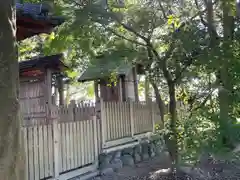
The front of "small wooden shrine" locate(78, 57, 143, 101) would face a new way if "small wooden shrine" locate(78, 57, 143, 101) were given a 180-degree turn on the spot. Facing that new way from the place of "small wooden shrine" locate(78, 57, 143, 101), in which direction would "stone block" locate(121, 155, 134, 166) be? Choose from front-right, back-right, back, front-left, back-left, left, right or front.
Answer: back-right

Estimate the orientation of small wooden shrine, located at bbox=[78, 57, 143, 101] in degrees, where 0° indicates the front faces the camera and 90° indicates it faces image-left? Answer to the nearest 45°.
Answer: approximately 45°

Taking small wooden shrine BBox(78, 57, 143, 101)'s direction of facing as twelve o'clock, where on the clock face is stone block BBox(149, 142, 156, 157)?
The stone block is roughly at 10 o'clock from the small wooden shrine.

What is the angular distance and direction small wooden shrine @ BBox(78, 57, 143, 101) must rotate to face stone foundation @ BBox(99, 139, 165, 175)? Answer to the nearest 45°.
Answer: approximately 45° to its left

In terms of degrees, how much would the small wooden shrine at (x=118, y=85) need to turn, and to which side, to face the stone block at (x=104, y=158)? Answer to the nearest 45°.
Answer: approximately 45° to its left
